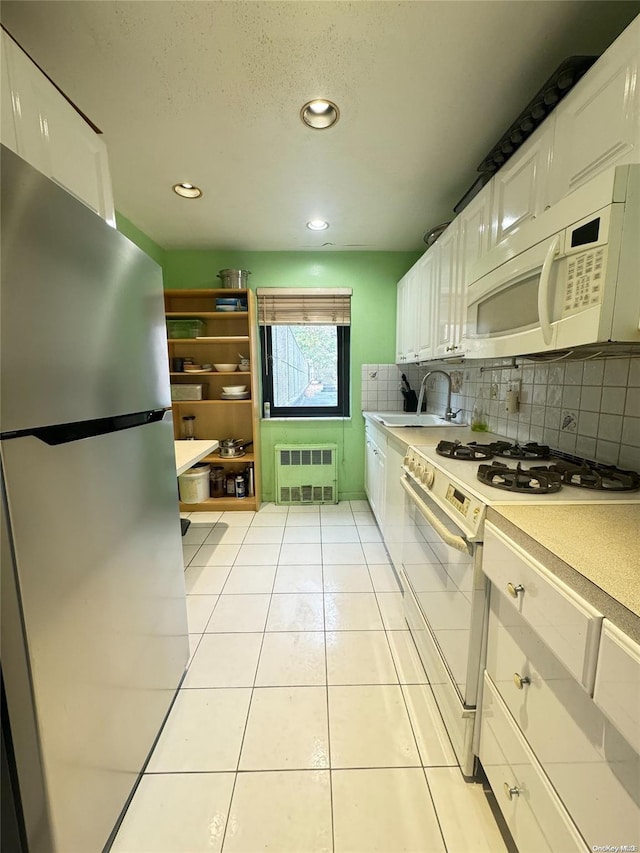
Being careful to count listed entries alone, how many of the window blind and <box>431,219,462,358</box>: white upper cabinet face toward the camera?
1

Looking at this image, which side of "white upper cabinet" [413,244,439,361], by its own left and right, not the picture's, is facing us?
left

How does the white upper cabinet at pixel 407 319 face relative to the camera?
to the viewer's left

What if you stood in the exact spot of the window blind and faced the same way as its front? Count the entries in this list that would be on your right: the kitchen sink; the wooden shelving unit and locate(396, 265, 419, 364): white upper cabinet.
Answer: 1

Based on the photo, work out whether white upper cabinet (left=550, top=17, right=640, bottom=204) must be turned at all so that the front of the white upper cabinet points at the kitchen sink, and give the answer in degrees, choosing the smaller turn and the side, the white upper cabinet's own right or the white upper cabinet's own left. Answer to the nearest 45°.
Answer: approximately 90° to the white upper cabinet's own right

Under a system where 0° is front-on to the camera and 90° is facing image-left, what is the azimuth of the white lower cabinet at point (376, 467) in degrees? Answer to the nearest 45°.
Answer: approximately 90°

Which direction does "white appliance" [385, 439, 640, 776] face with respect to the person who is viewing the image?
facing to the left of the viewer

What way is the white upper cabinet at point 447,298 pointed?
to the viewer's left

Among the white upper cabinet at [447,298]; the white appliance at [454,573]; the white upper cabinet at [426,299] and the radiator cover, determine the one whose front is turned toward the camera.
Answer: the radiator cover

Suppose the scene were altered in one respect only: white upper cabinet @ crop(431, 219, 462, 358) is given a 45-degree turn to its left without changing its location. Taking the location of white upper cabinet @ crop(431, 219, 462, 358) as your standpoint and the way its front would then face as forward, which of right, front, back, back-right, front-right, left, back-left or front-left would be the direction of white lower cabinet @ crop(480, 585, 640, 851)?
front-left

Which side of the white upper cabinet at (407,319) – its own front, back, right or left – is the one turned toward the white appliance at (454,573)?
left
